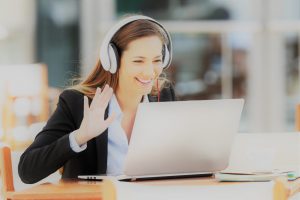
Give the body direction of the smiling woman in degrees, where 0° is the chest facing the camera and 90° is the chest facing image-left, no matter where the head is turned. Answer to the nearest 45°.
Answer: approximately 315°

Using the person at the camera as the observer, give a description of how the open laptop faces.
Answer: facing away from the viewer and to the left of the viewer

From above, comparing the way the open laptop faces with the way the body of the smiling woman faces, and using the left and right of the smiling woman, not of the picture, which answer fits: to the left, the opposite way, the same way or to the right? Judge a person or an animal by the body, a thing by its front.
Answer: the opposite way

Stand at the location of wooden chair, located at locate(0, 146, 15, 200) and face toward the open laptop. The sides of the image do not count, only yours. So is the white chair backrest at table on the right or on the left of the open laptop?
right
